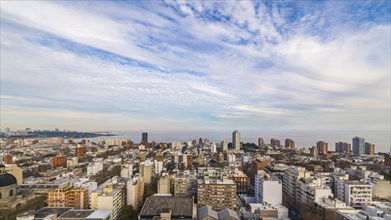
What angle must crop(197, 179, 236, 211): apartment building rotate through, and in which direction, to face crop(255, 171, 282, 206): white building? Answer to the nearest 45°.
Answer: approximately 90° to its left

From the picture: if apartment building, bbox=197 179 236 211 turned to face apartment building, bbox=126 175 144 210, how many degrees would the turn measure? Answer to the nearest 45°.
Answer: approximately 90° to its right

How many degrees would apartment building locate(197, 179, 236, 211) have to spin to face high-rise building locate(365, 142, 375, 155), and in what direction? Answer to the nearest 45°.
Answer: approximately 135° to its left

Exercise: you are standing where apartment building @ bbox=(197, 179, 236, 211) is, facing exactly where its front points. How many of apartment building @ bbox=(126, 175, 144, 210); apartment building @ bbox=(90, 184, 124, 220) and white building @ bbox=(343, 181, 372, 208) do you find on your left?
1

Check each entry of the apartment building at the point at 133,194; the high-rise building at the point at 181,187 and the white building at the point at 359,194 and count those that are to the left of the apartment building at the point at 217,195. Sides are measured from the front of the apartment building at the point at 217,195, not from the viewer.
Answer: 1

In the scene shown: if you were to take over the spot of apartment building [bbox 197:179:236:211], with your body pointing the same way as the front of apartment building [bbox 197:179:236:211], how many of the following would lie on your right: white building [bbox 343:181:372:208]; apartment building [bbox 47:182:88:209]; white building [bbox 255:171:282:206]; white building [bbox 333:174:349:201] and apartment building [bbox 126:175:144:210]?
2

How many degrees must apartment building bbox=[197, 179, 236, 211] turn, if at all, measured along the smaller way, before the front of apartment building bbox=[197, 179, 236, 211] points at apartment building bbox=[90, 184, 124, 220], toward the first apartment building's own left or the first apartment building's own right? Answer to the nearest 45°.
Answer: approximately 45° to the first apartment building's own right

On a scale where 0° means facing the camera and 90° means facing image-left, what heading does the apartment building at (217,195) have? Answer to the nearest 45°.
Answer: approximately 0°

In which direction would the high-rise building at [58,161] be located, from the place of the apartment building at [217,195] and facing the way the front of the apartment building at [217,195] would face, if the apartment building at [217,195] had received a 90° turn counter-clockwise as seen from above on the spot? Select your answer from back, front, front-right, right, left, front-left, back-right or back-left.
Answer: back-left

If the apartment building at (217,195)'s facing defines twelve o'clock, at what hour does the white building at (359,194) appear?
The white building is roughly at 9 o'clock from the apartment building.

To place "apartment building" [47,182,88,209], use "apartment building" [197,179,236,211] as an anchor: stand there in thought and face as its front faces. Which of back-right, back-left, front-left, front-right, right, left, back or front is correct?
right

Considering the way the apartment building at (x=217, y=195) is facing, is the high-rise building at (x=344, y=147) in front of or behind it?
behind

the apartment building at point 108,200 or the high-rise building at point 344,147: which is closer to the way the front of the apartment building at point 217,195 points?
the apartment building

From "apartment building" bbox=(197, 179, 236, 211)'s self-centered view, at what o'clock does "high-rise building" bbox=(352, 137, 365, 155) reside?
The high-rise building is roughly at 7 o'clock from the apartment building.
